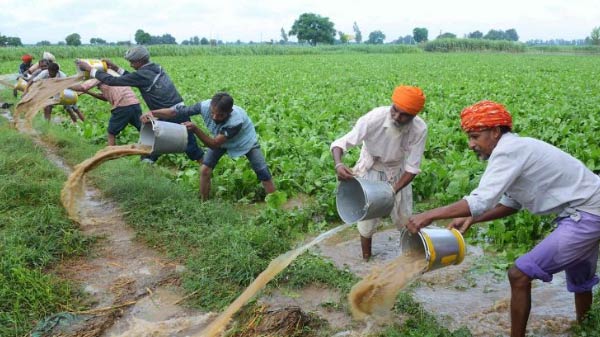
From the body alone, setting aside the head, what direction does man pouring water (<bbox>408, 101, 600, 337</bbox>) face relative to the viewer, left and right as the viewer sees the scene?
facing to the left of the viewer

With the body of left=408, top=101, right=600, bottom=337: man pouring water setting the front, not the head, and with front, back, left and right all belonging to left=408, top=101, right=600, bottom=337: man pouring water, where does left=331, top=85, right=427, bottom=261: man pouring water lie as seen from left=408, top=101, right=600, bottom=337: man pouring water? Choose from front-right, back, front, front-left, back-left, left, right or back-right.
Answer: front-right

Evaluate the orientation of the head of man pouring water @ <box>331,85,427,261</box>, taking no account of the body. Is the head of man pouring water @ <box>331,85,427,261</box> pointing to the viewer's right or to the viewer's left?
to the viewer's left

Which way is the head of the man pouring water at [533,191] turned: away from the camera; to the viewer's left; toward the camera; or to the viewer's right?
to the viewer's left
